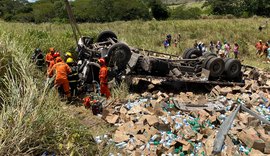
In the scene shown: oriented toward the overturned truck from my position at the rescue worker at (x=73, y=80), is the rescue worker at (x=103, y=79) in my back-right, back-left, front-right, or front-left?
front-right

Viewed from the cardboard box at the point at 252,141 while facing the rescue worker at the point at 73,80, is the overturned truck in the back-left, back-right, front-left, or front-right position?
front-right

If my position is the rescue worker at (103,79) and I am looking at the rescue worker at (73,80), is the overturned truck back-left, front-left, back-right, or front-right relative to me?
back-right

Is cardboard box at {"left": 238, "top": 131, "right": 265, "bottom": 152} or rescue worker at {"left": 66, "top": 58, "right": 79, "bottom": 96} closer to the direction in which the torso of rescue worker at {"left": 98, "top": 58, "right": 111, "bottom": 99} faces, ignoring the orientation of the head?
the rescue worker

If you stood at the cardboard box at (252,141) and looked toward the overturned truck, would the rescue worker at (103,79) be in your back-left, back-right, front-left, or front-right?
front-left

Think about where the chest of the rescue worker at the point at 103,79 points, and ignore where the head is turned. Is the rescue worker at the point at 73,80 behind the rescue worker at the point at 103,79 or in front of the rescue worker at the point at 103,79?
in front
